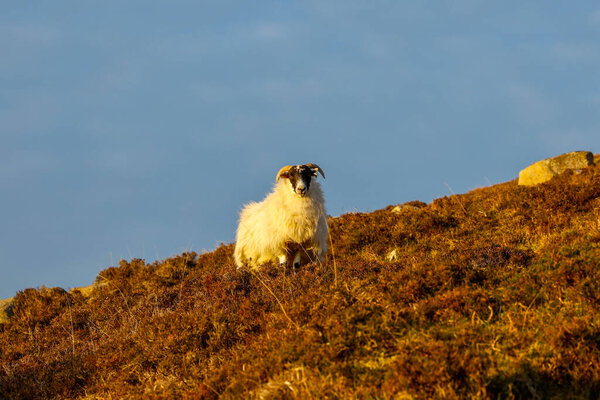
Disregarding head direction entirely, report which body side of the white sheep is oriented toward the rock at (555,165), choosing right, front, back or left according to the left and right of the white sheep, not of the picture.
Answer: left

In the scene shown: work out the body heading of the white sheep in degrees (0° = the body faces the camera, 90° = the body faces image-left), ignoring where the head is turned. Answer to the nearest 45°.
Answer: approximately 315°
